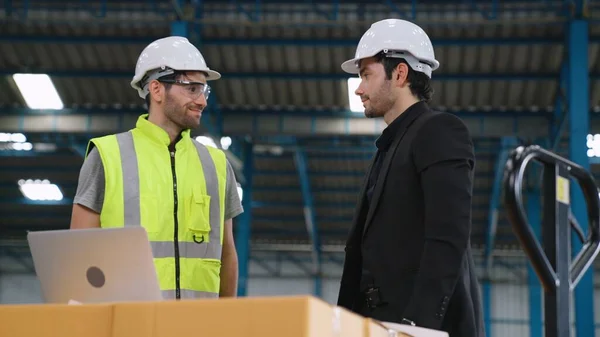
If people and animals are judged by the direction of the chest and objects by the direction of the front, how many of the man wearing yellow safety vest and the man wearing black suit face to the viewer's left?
1

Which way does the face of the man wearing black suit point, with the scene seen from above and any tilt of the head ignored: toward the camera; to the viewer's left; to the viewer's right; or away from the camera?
to the viewer's left

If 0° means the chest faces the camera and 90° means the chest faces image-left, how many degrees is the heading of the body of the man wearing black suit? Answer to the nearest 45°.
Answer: approximately 90°

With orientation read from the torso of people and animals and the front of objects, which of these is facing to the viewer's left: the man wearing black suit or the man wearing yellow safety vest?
the man wearing black suit

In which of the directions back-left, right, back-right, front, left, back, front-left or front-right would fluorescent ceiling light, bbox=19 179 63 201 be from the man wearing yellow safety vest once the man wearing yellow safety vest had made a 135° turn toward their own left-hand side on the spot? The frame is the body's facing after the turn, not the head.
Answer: front

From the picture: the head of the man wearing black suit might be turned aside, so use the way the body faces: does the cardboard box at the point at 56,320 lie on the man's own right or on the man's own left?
on the man's own left

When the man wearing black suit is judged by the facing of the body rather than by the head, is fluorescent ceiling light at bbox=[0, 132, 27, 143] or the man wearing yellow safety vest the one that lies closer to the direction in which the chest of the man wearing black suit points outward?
the man wearing yellow safety vest

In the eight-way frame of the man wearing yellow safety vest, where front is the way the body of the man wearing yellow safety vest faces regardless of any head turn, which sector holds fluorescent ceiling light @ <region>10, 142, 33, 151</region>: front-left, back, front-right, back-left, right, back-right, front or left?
back-left

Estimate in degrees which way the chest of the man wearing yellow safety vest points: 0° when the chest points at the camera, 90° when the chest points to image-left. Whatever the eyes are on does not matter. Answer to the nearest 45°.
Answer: approximately 315°

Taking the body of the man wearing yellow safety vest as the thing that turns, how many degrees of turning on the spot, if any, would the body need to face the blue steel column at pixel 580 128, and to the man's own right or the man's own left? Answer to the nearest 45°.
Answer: approximately 90° to the man's own left

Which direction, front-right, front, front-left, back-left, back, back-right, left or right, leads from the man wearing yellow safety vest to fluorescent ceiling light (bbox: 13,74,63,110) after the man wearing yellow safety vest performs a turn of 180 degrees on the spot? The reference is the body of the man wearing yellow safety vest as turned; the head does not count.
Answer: front-right

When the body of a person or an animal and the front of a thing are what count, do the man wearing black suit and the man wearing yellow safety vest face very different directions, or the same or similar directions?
very different directions

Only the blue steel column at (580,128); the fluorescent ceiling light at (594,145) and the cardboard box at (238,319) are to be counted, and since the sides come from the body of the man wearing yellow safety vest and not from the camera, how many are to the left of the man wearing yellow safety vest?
2
